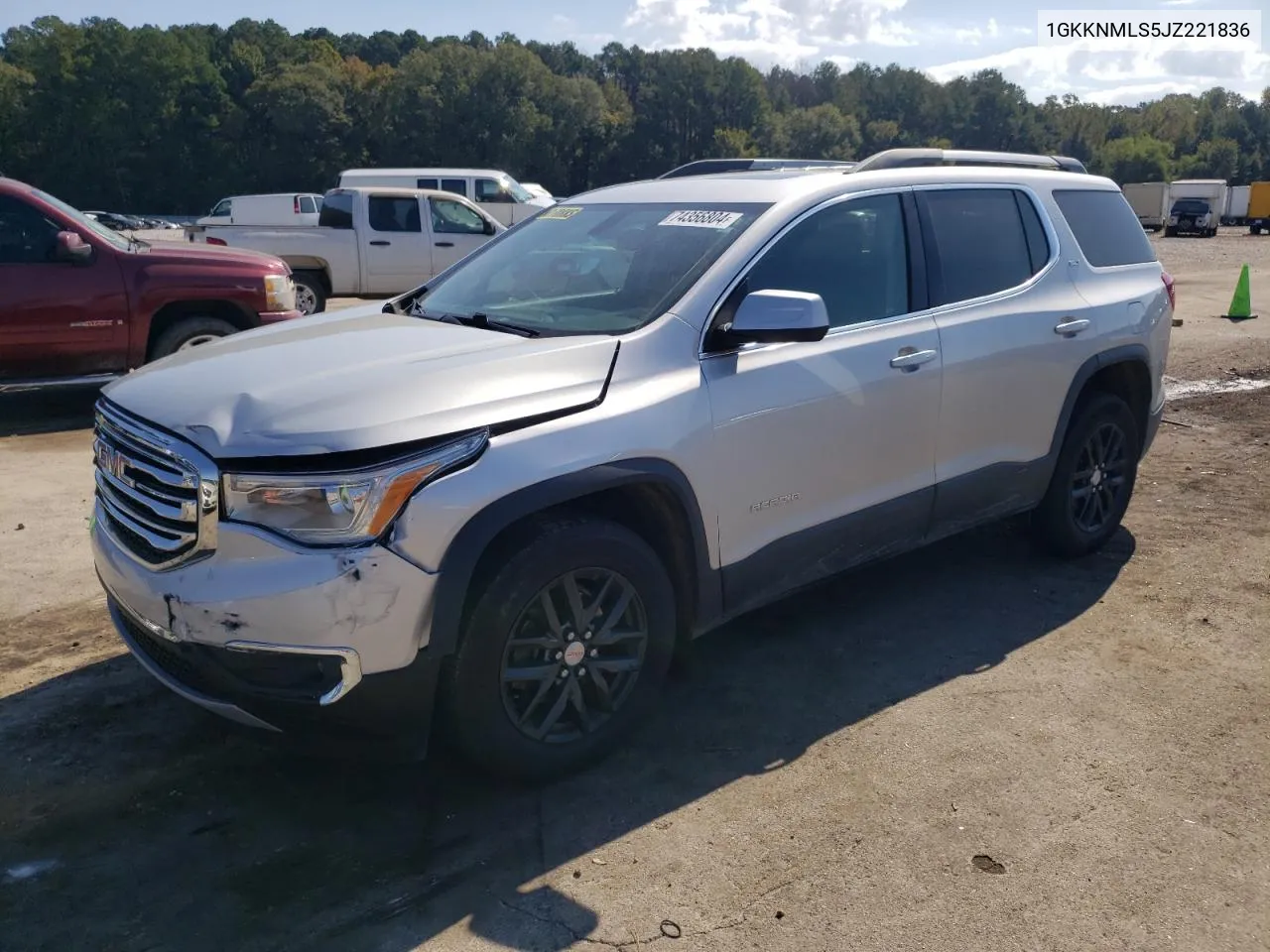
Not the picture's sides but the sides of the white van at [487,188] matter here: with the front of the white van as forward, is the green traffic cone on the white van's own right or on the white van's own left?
on the white van's own right

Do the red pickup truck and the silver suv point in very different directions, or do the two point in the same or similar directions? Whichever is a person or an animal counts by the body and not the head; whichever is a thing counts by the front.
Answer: very different directions

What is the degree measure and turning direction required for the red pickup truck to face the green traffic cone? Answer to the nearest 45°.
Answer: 0° — it already faces it

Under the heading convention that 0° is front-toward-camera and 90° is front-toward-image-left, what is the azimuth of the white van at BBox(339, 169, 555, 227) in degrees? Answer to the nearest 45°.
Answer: approximately 270°

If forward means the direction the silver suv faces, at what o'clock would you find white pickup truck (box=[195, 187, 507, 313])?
The white pickup truck is roughly at 4 o'clock from the silver suv.

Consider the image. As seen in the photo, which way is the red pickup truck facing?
to the viewer's right

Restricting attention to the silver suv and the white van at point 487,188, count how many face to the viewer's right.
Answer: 1

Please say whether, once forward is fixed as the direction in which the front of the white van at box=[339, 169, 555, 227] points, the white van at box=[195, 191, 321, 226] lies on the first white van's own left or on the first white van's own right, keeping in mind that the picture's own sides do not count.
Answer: on the first white van's own left

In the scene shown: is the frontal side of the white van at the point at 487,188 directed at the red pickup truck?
no

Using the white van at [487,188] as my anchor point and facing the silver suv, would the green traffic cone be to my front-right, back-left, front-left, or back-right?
front-left

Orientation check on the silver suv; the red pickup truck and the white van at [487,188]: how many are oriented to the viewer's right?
2

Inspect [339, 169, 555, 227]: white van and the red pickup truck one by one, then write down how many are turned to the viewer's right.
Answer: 2

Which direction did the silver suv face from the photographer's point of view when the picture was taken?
facing the viewer and to the left of the viewer

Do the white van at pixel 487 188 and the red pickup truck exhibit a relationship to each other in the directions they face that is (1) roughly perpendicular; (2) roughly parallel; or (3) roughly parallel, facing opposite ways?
roughly parallel

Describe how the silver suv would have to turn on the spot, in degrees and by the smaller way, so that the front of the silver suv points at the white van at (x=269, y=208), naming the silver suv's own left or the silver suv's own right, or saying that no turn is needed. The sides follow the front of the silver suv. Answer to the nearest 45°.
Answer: approximately 135° to the silver suv's own right

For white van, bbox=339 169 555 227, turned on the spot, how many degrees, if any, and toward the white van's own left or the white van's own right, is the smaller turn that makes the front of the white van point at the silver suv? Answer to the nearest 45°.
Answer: approximately 90° to the white van's own right
